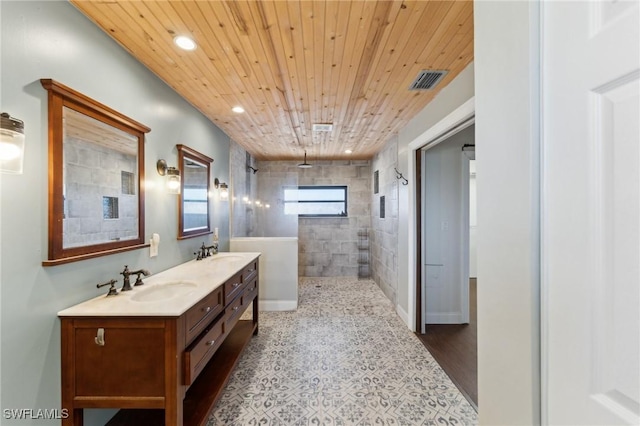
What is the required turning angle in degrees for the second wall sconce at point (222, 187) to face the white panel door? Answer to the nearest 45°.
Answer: approximately 90° to its right

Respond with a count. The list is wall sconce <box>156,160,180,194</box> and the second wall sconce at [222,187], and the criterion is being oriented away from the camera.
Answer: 0

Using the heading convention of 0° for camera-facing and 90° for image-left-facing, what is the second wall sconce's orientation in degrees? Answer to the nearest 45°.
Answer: approximately 270°

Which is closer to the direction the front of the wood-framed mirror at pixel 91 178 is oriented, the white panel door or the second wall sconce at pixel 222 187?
the white panel door

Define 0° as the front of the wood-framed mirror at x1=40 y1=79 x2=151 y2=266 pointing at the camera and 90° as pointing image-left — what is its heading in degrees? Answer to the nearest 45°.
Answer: approximately 315°

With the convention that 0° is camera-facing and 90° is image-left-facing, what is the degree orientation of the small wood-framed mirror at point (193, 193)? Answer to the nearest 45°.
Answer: approximately 315°

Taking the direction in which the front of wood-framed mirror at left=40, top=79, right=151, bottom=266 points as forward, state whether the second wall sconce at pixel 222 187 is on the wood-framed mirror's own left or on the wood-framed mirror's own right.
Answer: on the wood-framed mirror's own left

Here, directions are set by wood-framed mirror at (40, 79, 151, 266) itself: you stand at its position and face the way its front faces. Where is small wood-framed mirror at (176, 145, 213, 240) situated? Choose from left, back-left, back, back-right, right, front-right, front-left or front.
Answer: left

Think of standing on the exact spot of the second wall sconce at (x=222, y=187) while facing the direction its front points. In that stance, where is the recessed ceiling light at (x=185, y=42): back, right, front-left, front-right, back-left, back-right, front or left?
right

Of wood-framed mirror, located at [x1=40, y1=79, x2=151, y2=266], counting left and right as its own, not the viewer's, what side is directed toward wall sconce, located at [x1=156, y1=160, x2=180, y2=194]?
left
